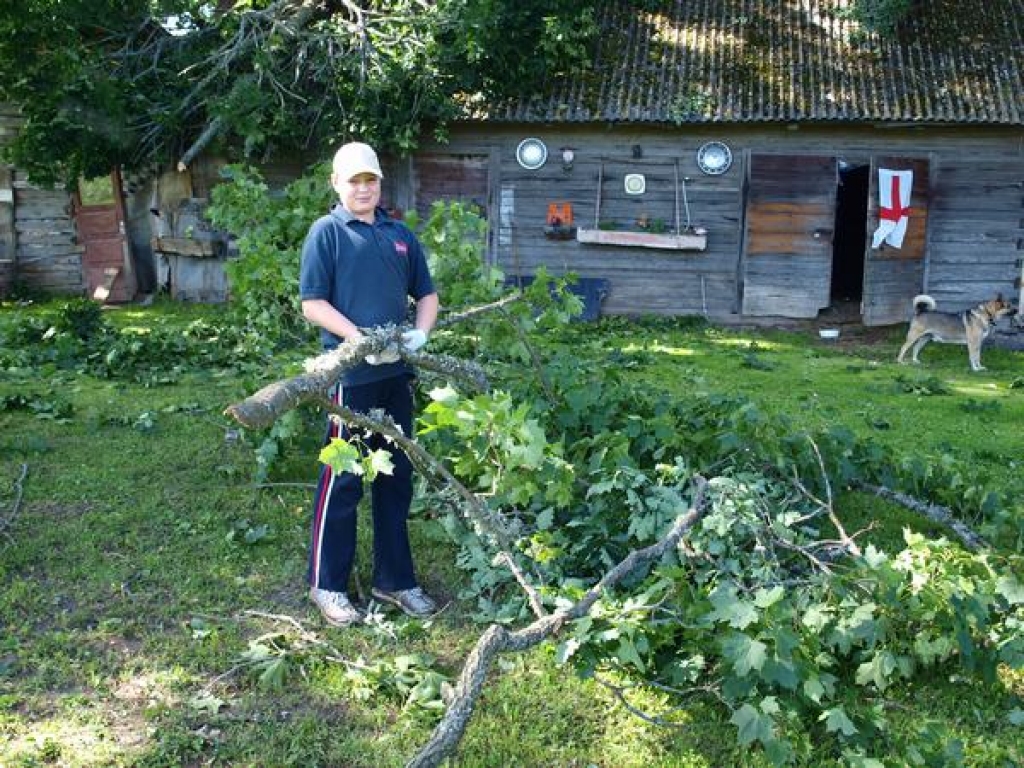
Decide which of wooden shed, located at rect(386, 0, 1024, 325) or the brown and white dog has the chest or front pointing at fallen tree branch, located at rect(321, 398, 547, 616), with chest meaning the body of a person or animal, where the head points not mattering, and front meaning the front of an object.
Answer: the wooden shed

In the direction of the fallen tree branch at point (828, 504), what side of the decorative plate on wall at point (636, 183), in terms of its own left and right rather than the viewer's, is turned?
front

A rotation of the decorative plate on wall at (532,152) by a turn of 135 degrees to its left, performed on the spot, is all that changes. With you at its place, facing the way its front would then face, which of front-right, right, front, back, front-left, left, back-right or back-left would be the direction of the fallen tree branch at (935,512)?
back-right

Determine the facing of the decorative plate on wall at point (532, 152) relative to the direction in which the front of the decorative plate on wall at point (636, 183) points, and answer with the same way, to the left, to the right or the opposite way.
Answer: the same way

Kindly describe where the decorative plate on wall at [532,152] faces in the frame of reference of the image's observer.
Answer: facing the viewer

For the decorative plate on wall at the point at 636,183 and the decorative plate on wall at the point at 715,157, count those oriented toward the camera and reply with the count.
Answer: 2

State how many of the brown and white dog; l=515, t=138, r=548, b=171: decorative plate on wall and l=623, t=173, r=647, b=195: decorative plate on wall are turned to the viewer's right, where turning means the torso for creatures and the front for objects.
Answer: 1

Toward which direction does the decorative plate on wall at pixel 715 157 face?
toward the camera

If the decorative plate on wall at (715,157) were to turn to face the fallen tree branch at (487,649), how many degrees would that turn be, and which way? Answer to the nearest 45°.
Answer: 0° — it already faces it

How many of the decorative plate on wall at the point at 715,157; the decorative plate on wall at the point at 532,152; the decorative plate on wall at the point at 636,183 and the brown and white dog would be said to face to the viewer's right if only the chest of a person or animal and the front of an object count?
1

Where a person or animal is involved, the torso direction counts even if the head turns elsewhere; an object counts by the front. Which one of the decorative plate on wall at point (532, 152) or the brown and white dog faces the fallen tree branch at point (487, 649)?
the decorative plate on wall

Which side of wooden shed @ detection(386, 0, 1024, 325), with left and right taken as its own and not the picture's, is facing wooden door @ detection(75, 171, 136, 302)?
right

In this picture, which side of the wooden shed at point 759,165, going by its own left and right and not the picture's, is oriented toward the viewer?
front

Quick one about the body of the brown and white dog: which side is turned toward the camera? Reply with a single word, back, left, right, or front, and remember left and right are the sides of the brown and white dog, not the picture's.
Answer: right

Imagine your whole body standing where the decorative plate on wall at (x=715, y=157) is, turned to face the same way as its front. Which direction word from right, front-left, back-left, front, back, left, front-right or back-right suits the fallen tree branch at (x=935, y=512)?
front

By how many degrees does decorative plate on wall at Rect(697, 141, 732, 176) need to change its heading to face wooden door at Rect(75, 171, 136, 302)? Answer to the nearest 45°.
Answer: approximately 90° to its right

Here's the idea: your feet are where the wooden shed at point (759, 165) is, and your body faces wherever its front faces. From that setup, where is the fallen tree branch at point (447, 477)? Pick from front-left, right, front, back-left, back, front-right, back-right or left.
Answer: front

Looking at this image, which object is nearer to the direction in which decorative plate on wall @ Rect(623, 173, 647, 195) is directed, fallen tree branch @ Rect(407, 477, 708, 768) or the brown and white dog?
the fallen tree branch

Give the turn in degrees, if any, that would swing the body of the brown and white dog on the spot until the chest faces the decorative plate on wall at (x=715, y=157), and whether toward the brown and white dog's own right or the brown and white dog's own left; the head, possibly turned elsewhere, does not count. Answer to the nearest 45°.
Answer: approximately 135° to the brown and white dog's own left

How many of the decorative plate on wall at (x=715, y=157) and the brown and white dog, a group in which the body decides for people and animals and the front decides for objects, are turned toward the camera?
1
